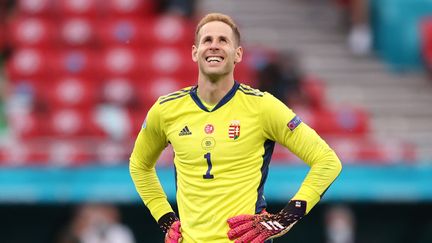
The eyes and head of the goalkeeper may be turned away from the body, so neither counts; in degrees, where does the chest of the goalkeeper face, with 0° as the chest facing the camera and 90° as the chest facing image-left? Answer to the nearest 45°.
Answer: approximately 0°

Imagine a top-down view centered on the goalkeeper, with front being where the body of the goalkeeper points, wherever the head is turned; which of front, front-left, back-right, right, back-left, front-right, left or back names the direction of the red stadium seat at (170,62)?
back

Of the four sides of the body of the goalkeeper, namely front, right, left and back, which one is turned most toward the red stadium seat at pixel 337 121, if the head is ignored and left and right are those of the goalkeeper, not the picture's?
back

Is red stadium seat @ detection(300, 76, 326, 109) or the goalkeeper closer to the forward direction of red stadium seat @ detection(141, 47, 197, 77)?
the goalkeeper

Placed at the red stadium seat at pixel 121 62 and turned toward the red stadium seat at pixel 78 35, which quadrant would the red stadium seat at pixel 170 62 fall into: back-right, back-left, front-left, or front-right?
back-right

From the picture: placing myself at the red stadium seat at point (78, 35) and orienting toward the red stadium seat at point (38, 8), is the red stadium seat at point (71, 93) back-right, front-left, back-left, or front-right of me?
back-left
